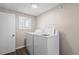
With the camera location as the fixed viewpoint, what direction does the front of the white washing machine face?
facing the viewer and to the left of the viewer
